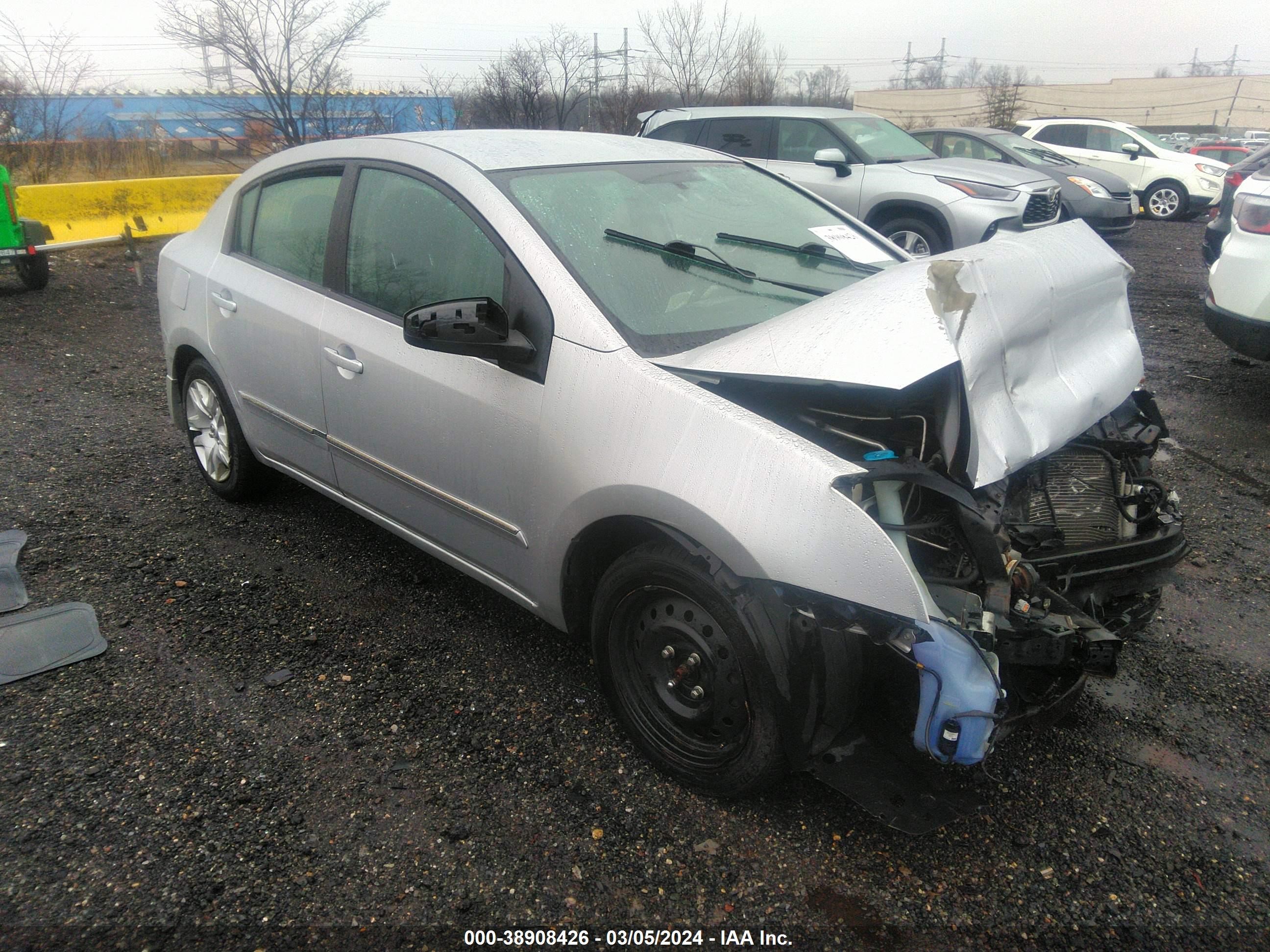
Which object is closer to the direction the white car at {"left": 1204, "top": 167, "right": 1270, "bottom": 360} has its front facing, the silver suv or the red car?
the red car

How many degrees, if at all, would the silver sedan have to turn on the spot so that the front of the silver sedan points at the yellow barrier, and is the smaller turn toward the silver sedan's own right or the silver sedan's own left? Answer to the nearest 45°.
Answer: approximately 180°

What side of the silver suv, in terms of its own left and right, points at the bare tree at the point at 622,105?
back

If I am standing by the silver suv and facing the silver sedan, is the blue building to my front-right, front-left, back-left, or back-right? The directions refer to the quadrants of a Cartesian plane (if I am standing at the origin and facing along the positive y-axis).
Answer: back-right

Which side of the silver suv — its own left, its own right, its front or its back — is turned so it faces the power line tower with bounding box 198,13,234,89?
back

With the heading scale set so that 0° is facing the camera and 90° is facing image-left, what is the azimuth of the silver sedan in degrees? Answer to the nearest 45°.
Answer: approximately 315°

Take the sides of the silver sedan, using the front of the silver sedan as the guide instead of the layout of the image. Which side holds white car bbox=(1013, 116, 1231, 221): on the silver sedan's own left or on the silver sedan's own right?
on the silver sedan's own left

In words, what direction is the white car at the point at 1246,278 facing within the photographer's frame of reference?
facing away from the viewer and to the right of the viewer

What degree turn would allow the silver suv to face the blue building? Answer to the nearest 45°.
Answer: approximately 180°

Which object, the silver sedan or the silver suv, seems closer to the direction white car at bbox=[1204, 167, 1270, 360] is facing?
the silver suv

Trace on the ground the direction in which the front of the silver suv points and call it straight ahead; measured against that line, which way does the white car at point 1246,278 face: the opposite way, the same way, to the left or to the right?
to the left

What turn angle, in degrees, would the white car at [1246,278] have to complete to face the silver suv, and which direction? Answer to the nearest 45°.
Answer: approximately 90° to its left
